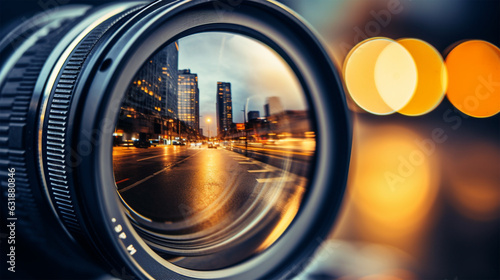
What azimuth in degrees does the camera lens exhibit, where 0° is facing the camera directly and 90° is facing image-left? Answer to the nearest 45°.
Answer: approximately 315°
